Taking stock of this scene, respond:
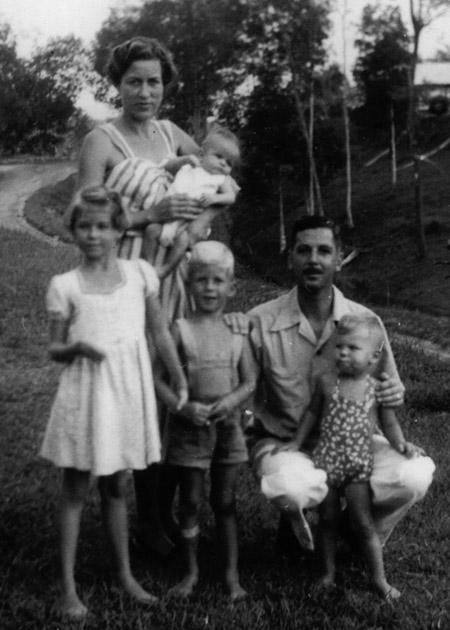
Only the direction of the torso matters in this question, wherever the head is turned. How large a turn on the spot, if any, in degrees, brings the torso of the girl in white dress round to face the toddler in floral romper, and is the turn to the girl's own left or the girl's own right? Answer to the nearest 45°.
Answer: approximately 90° to the girl's own left

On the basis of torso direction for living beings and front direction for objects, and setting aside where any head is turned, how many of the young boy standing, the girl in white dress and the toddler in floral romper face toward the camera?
3

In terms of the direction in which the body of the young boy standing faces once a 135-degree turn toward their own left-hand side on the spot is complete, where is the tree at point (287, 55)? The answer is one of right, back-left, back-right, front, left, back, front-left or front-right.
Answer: front-left

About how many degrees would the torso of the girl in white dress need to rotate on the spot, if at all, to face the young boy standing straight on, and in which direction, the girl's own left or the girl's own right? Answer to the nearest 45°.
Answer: approximately 90° to the girl's own left

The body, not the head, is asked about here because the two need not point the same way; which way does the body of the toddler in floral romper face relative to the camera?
toward the camera

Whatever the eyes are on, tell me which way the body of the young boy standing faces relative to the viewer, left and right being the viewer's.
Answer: facing the viewer

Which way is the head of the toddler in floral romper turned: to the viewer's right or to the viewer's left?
to the viewer's left

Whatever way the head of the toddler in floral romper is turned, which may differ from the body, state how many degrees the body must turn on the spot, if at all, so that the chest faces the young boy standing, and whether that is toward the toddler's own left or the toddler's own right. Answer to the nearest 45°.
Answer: approximately 90° to the toddler's own right

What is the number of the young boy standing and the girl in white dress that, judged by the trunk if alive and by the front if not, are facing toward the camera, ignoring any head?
2

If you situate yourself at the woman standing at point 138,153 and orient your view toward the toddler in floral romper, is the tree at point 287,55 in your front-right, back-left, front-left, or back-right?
back-left

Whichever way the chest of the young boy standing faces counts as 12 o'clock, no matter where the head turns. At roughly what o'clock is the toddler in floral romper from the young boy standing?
The toddler in floral romper is roughly at 9 o'clock from the young boy standing.
